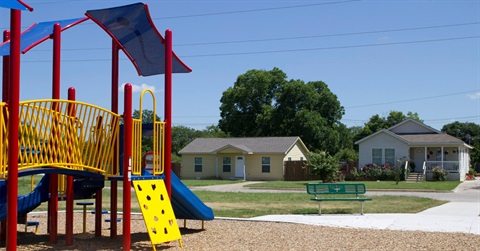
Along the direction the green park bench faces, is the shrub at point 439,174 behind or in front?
behind

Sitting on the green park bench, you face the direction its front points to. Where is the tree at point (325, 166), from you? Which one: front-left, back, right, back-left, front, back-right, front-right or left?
back

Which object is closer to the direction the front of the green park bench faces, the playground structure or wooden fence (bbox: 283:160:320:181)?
the playground structure

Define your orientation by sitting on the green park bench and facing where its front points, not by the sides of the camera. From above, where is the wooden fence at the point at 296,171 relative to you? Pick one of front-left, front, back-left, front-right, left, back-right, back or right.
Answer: back

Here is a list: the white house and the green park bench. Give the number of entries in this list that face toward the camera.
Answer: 2

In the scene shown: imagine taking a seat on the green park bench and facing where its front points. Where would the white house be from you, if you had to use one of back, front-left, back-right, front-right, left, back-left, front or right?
back

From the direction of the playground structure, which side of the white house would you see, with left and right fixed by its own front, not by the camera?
front

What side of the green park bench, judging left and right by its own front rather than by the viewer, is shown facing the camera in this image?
front

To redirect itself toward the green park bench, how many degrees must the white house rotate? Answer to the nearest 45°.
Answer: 0° — it already faces it

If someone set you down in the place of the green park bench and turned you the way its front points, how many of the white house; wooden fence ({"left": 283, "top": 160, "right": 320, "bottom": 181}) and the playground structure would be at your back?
2

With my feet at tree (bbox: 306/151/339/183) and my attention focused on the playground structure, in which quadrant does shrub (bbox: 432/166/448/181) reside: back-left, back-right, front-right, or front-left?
back-left

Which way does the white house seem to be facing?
toward the camera
